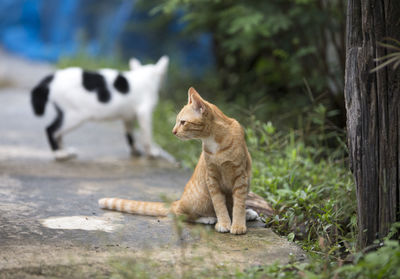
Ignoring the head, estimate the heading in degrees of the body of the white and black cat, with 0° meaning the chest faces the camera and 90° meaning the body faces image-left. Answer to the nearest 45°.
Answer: approximately 270°

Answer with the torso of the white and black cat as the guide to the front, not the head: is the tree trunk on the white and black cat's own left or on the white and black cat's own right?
on the white and black cat's own right

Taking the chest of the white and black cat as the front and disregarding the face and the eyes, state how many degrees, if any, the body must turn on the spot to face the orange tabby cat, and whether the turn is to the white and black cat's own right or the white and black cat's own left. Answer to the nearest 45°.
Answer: approximately 90° to the white and black cat's own right

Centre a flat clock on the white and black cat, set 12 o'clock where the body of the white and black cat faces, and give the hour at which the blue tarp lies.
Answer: The blue tarp is roughly at 9 o'clock from the white and black cat.

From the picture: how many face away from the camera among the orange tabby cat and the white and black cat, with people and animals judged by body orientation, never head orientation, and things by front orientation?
0

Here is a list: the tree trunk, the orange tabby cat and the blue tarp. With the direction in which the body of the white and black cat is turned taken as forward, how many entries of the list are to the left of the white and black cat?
1
